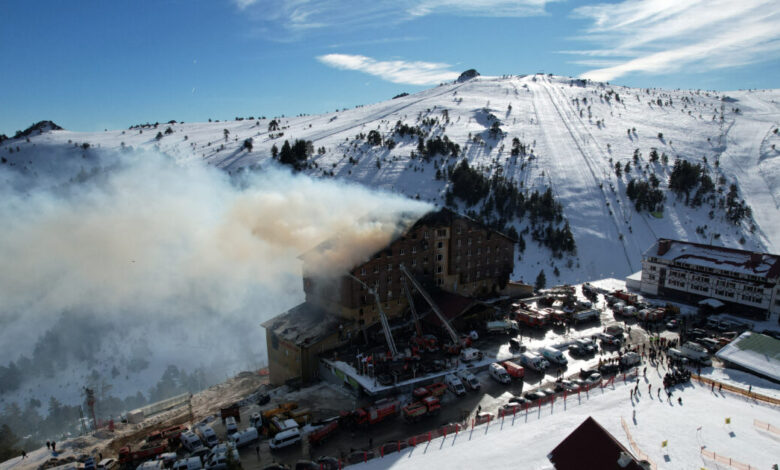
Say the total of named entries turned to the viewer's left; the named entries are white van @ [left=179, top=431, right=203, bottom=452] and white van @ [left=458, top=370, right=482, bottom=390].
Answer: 0

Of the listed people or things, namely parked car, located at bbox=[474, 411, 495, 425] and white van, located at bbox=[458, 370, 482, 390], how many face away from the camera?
0

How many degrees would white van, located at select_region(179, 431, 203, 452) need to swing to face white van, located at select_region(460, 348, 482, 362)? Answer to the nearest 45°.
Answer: approximately 45° to its left

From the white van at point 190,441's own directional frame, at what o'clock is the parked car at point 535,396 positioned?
The parked car is roughly at 11 o'clock from the white van.

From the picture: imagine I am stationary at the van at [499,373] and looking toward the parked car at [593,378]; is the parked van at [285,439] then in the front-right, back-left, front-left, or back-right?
back-right

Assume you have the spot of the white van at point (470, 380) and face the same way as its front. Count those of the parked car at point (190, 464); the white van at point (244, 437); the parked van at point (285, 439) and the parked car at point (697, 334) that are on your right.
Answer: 3

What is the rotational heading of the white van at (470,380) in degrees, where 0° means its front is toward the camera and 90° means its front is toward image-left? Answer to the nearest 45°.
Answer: approximately 315°

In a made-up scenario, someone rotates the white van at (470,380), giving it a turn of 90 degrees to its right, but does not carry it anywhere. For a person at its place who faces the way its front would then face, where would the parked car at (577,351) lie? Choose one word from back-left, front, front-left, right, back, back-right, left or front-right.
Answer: back
